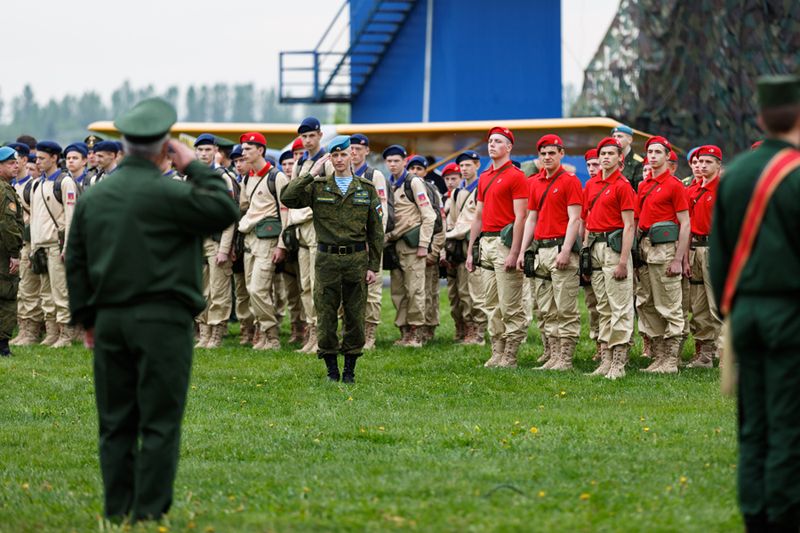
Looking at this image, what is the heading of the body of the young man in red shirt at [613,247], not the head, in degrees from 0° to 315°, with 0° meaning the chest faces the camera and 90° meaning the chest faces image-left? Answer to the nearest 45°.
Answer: approximately 45°

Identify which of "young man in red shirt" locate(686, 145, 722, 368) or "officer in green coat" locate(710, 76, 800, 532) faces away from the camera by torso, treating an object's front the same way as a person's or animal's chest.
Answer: the officer in green coat

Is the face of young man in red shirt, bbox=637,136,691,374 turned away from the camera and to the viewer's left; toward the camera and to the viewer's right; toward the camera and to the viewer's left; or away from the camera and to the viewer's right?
toward the camera and to the viewer's left

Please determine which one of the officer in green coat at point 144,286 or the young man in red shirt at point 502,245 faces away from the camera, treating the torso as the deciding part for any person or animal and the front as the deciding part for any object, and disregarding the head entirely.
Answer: the officer in green coat

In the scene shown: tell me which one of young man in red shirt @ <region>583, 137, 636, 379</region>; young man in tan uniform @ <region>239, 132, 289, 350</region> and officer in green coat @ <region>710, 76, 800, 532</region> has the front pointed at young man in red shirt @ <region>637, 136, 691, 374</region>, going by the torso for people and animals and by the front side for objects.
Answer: the officer in green coat

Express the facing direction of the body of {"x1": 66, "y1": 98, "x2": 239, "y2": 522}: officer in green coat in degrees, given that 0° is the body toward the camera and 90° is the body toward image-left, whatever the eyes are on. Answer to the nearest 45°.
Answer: approximately 180°

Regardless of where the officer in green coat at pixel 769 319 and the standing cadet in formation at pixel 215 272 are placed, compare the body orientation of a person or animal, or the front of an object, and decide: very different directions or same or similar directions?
very different directions

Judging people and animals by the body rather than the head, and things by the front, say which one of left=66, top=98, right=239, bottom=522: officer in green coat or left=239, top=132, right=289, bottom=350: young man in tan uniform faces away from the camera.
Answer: the officer in green coat

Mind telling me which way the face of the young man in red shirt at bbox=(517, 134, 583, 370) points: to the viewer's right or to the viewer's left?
to the viewer's left

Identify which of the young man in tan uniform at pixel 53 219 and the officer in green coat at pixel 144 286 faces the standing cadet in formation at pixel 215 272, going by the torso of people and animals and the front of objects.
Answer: the officer in green coat

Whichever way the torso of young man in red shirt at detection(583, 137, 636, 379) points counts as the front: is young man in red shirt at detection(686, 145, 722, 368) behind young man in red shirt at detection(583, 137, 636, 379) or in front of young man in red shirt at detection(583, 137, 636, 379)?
behind

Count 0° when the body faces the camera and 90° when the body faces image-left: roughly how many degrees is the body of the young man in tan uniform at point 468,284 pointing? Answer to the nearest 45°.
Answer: approximately 45°

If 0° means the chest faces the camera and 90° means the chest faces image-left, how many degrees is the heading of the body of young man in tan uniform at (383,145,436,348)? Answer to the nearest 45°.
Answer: approximately 45°

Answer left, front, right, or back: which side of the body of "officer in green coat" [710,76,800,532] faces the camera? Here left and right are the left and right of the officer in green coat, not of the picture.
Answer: back

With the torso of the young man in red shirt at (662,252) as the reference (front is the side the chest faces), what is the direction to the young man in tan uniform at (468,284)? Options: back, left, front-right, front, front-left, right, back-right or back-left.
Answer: right
